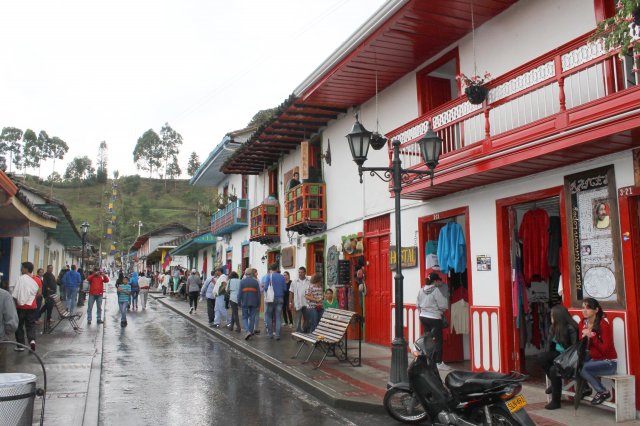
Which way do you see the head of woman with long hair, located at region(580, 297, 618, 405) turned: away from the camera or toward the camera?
toward the camera

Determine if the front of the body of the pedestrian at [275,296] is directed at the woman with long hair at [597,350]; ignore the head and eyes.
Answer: no

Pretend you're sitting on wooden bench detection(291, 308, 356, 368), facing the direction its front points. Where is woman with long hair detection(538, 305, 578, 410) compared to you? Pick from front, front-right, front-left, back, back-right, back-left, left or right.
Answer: left

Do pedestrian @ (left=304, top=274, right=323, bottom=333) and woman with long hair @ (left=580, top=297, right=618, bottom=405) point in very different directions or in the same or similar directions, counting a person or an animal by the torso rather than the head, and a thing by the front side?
same or similar directions

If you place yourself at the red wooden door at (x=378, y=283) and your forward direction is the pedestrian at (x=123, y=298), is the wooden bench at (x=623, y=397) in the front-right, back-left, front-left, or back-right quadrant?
back-left

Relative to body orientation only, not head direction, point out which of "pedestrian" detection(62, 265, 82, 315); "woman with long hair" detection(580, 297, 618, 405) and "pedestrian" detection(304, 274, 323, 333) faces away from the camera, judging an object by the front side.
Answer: "pedestrian" detection(62, 265, 82, 315)

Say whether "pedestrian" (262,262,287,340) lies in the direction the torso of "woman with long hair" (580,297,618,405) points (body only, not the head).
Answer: no

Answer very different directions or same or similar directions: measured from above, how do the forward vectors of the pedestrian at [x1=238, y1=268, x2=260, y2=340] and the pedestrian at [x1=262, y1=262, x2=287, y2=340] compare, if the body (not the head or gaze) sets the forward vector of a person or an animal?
same or similar directions

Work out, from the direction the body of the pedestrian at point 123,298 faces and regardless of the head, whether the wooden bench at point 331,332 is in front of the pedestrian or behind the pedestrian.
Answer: in front

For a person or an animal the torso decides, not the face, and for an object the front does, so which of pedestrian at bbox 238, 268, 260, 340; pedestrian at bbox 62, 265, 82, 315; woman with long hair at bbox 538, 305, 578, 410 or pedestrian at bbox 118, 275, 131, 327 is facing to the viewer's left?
the woman with long hair

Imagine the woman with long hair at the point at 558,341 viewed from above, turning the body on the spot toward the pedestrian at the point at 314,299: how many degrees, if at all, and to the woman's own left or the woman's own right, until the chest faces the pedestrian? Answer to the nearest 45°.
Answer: approximately 45° to the woman's own right

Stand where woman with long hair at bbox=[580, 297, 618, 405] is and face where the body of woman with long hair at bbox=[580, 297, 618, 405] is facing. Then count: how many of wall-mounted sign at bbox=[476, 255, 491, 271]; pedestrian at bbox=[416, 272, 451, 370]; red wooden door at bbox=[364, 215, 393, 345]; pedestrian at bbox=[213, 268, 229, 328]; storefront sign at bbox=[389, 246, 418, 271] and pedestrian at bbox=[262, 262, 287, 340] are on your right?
6

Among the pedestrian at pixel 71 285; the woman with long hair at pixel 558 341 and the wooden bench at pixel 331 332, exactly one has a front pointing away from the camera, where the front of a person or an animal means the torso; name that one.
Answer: the pedestrian

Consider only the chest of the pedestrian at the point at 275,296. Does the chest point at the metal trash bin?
no

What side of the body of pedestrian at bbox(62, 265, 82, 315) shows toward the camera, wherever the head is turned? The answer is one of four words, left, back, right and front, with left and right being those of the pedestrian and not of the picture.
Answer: back

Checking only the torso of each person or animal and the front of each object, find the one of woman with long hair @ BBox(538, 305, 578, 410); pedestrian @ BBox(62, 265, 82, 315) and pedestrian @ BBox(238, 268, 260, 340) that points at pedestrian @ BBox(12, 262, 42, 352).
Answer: the woman with long hair
